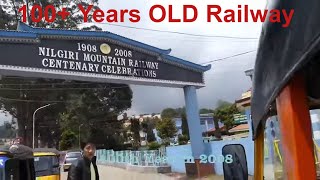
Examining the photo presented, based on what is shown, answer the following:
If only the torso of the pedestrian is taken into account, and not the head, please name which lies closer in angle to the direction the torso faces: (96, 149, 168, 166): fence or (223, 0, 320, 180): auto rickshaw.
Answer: the auto rickshaw

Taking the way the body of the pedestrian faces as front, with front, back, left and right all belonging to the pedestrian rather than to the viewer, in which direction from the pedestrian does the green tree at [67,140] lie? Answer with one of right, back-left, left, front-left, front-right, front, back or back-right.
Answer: back-left

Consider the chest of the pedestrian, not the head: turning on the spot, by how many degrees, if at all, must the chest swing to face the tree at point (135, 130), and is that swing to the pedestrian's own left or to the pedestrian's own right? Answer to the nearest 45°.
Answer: approximately 135° to the pedestrian's own left

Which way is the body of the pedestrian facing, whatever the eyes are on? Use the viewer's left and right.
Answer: facing the viewer and to the right of the viewer

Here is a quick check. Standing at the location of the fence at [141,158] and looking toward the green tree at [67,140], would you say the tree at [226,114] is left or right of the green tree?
right

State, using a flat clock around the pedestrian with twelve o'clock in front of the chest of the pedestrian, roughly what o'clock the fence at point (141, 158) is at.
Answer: The fence is roughly at 8 o'clock from the pedestrian.

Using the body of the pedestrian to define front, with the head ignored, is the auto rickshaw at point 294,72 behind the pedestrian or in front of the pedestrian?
in front

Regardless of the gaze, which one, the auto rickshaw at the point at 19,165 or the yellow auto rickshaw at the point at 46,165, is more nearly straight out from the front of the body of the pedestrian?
the auto rickshaw

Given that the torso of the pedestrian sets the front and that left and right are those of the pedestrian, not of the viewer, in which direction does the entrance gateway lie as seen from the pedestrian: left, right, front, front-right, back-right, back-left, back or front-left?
back-left
